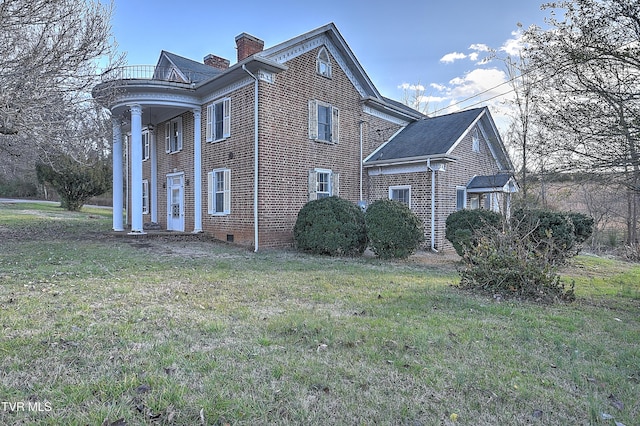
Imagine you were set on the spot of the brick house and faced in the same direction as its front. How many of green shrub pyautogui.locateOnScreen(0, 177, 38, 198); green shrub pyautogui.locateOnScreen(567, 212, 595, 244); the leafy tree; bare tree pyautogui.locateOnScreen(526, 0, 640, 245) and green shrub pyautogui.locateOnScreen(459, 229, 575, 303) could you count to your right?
2

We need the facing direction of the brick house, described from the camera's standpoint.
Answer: facing the viewer and to the left of the viewer

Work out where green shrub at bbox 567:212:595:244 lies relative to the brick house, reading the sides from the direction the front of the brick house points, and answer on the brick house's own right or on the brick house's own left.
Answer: on the brick house's own left

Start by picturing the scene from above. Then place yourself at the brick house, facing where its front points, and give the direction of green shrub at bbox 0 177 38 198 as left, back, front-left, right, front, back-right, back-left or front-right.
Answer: right

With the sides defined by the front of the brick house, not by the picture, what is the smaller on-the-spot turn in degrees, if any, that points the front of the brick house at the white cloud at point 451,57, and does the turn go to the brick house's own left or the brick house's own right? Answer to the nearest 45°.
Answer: approximately 180°

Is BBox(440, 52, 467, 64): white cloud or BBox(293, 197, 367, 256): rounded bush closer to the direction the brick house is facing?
the rounded bush

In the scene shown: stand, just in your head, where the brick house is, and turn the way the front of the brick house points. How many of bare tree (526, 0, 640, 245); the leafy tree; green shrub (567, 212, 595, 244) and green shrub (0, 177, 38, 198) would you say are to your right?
2

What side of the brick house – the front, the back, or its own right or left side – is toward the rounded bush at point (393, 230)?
left

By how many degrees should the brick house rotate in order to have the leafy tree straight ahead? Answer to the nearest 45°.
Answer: approximately 90° to its right

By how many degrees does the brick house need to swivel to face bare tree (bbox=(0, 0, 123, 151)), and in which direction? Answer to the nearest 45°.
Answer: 0° — it already faces it

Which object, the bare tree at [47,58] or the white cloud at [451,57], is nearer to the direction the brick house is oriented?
the bare tree

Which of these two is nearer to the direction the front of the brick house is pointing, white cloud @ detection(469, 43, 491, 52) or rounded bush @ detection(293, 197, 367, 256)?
the rounded bush

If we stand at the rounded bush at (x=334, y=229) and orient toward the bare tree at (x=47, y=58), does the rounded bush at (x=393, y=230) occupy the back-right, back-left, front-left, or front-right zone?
back-right

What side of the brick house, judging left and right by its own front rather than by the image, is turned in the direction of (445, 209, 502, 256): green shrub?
left

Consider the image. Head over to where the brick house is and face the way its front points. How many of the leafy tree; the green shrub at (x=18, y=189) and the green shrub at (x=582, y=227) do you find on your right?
2
